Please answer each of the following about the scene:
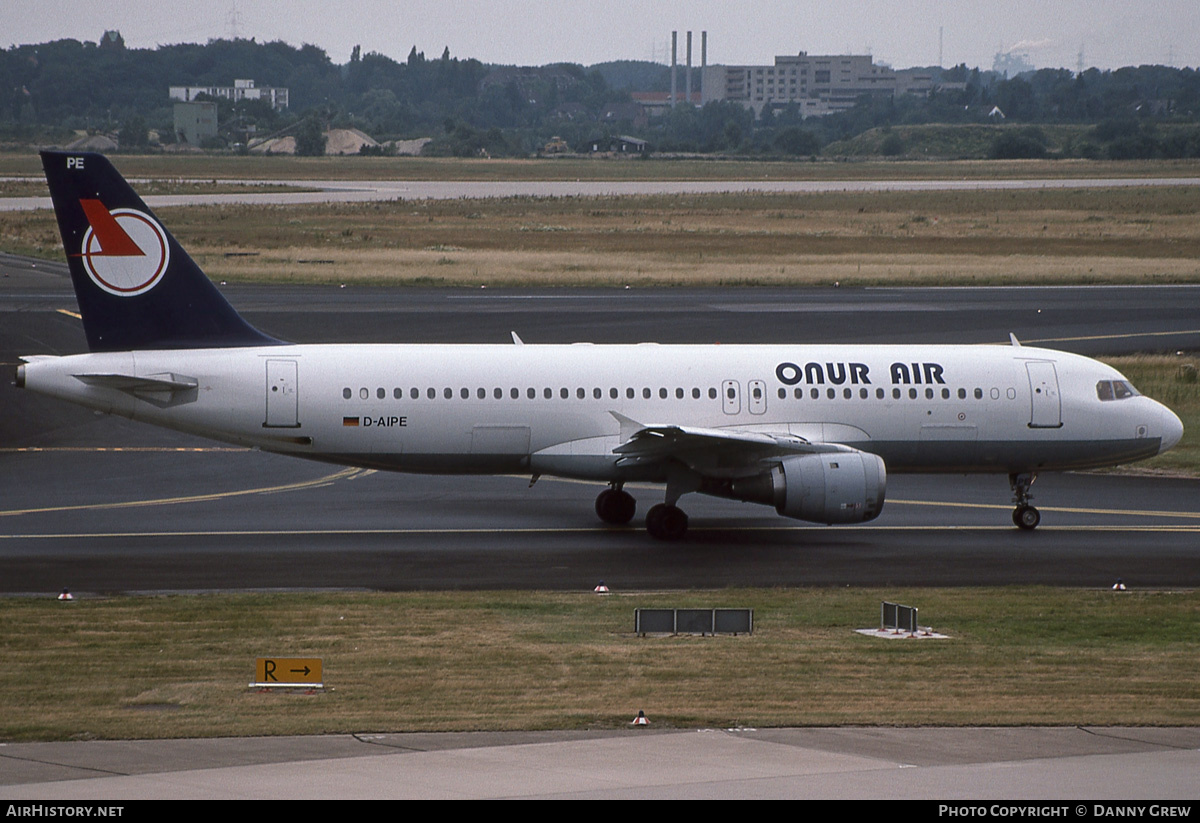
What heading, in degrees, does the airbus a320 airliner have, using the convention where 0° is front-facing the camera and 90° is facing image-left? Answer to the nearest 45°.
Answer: approximately 270°

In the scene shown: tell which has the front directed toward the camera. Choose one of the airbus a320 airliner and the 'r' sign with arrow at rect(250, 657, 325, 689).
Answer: the 'r' sign with arrow

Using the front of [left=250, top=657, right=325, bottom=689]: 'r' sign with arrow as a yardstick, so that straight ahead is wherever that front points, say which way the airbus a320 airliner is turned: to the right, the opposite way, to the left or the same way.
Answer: to the left

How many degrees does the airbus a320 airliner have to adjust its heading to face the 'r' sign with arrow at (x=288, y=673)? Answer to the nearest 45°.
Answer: approximately 90° to its right

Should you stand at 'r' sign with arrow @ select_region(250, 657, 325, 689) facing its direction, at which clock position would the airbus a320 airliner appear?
The airbus a320 airliner is roughly at 7 o'clock from the 'r' sign with arrow.

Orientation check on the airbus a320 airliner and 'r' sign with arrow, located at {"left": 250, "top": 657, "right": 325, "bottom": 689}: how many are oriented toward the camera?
1

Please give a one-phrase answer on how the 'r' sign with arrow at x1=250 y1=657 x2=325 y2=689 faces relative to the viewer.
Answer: facing the viewer
